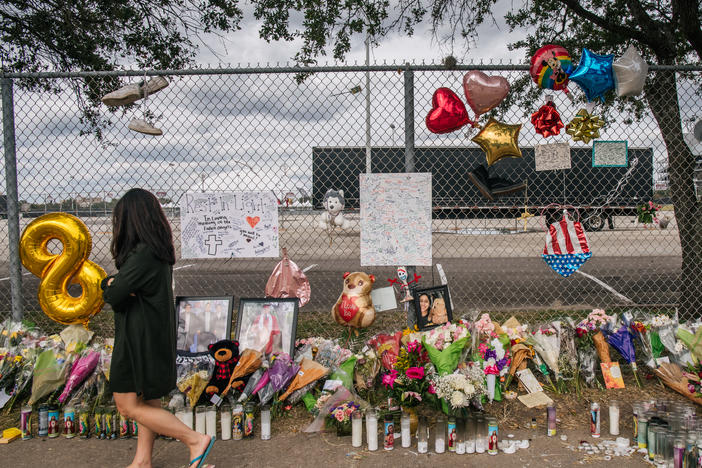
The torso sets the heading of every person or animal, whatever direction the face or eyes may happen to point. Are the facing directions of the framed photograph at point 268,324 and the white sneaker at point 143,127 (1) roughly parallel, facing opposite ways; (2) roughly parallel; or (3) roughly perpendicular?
roughly perpendicular

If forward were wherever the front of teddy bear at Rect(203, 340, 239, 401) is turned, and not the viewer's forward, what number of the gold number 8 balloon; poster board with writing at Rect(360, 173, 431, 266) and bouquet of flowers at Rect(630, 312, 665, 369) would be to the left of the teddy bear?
2

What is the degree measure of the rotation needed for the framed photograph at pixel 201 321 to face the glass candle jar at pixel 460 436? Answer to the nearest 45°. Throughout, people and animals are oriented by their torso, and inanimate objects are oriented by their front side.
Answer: approximately 45° to its left

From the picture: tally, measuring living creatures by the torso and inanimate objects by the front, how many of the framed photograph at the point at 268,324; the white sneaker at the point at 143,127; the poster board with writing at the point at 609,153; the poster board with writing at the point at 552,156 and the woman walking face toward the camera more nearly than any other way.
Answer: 3

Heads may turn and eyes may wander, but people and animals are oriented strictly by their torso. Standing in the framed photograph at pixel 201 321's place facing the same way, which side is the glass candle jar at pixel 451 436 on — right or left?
on its left

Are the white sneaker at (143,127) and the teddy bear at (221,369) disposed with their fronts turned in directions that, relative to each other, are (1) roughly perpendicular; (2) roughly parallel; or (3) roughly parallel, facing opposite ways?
roughly perpendicular

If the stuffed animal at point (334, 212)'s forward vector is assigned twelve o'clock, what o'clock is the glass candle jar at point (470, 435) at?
The glass candle jar is roughly at 11 o'clock from the stuffed animal.

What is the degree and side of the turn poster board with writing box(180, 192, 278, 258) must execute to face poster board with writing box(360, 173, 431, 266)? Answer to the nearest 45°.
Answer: approximately 90° to its left
